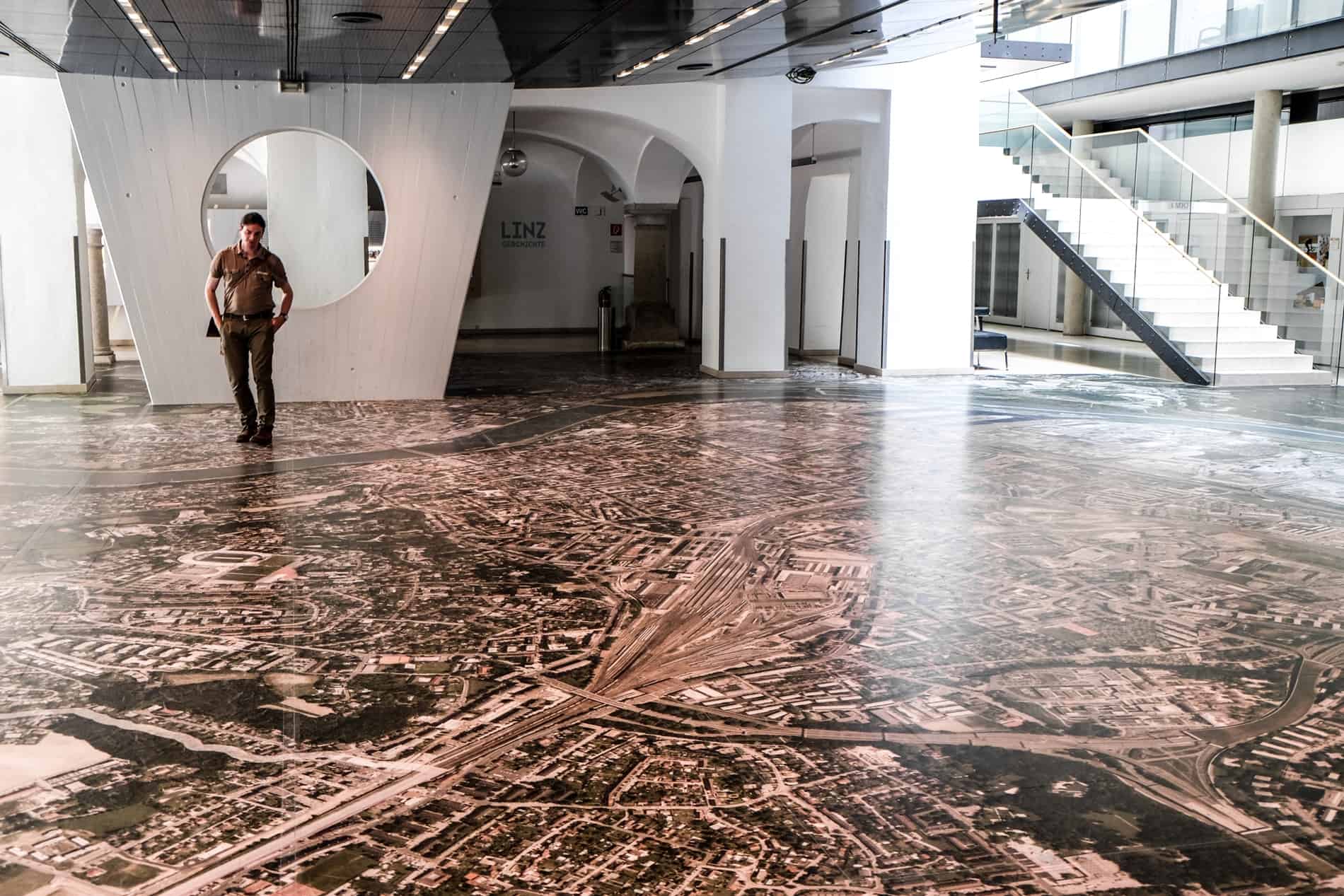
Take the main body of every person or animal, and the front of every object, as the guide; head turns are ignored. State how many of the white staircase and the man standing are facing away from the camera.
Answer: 0

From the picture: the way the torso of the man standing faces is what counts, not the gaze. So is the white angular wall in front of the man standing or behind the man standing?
behind

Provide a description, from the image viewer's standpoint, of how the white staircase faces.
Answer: facing the viewer and to the right of the viewer

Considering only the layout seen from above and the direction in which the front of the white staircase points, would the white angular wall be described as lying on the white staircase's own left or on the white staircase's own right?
on the white staircase's own right

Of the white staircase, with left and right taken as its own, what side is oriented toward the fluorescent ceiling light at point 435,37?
right
